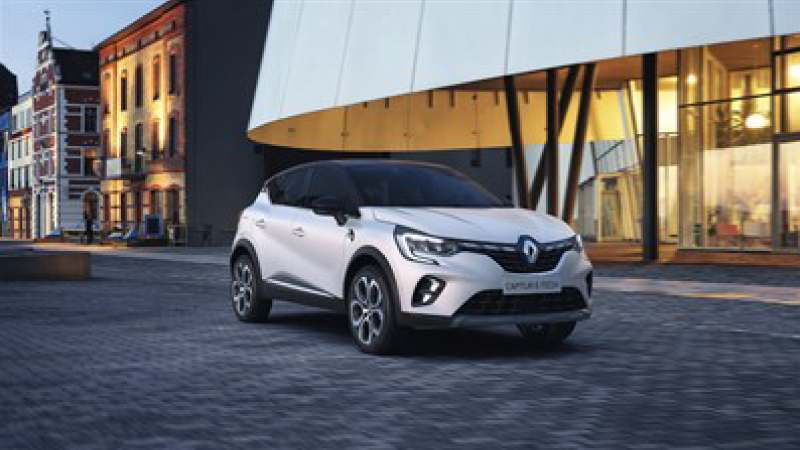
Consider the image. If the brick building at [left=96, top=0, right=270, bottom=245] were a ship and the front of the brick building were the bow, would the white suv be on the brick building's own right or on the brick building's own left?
on the brick building's own left

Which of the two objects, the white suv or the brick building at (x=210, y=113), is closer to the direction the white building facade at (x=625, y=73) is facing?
the white suv

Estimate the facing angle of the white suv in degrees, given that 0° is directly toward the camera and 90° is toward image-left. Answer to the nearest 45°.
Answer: approximately 315°

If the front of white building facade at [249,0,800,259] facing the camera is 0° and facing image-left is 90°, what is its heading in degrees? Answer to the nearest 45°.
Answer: approximately 45°

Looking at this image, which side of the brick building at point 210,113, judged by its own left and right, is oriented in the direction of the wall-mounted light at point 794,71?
left

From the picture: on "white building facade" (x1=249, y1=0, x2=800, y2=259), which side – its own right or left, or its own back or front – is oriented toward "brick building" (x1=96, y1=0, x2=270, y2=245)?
right

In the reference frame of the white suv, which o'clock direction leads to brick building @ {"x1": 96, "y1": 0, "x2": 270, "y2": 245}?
The brick building is roughly at 7 o'clock from the white suv.
